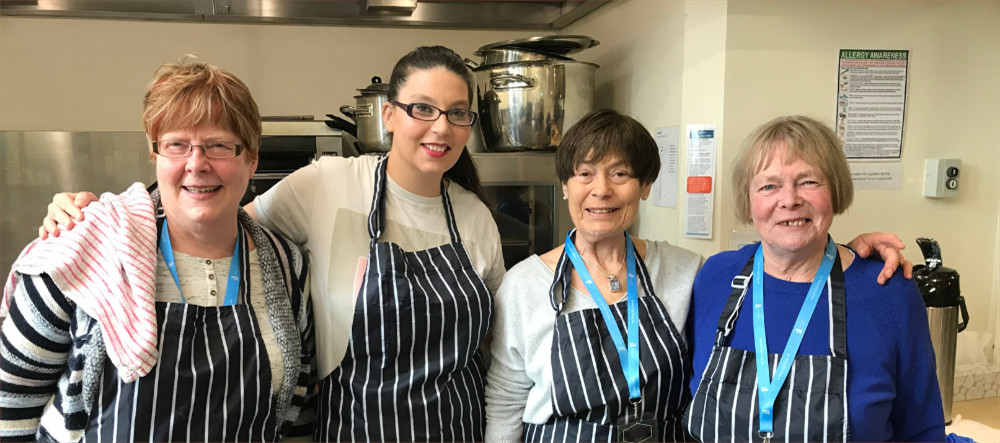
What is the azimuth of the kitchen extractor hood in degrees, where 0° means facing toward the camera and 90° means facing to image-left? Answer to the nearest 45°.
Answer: approximately 0°

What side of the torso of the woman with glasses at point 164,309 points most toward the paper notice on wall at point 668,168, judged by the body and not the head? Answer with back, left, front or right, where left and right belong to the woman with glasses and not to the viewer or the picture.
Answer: left

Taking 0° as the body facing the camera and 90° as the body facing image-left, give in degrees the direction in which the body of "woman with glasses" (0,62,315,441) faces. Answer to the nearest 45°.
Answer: approximately 0°

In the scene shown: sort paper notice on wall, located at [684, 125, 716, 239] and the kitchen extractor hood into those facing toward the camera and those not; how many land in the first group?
2

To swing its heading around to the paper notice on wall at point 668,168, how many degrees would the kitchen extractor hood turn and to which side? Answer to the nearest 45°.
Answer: approximately 45° to its left
